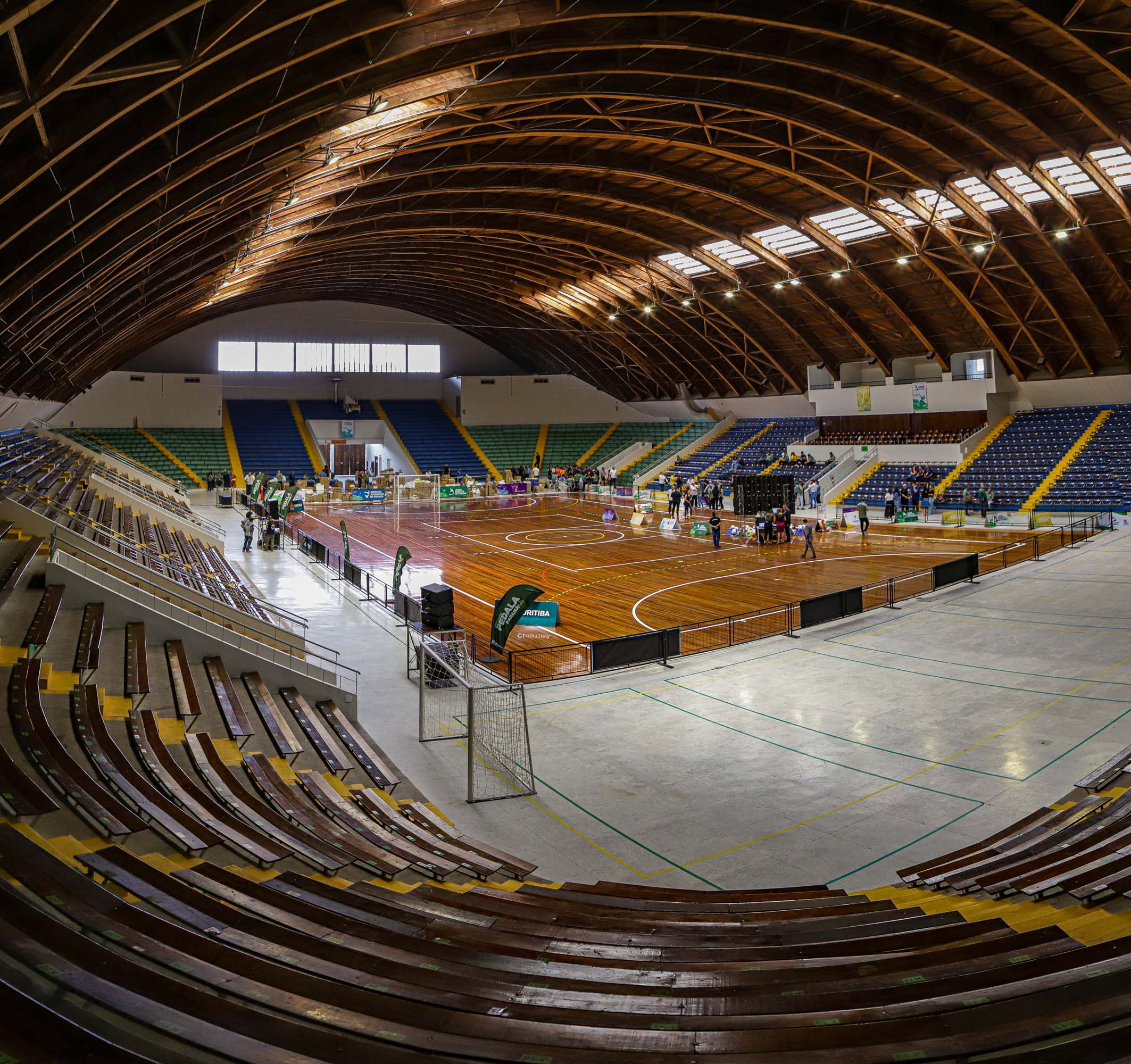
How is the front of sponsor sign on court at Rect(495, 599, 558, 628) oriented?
toward the camera

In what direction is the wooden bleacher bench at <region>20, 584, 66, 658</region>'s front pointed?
to the viewer's right

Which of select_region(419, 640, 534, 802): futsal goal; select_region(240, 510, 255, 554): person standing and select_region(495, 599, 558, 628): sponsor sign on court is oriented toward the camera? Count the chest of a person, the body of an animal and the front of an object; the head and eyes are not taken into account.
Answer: the sponsor sign on court

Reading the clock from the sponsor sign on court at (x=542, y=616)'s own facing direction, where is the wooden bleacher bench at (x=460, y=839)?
The wooden bleacher bench is roughly at 12 o'clock from the sponsor sign on court.

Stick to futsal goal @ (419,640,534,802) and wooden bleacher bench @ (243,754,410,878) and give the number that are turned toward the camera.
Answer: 0

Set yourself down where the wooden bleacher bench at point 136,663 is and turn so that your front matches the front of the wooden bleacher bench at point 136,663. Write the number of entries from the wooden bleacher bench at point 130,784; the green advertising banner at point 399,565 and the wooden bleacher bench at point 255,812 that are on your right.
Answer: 2

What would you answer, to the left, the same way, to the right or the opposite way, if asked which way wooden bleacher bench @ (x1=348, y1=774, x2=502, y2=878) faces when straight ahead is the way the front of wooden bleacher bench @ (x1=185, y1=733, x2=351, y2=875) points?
the same way

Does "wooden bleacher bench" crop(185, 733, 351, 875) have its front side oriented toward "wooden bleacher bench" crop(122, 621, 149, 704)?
no

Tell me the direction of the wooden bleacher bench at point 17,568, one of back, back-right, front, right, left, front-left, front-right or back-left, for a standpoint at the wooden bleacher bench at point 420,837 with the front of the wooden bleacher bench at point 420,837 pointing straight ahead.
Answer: left

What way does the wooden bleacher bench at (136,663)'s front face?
to the viewer's right
